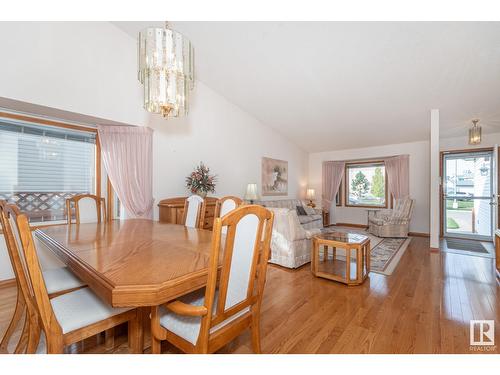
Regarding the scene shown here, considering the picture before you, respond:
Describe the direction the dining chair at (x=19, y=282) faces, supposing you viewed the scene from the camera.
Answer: facing away from the viewer and to the right of the viewer

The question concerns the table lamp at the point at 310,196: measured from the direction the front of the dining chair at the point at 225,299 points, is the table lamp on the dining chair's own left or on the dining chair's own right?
on the dining chair's own right

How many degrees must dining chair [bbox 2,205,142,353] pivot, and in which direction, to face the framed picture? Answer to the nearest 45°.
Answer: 0° — it already faces it

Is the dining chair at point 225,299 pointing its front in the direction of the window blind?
yes

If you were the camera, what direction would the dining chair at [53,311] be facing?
facing away from the viewer and to the right of the viewer
